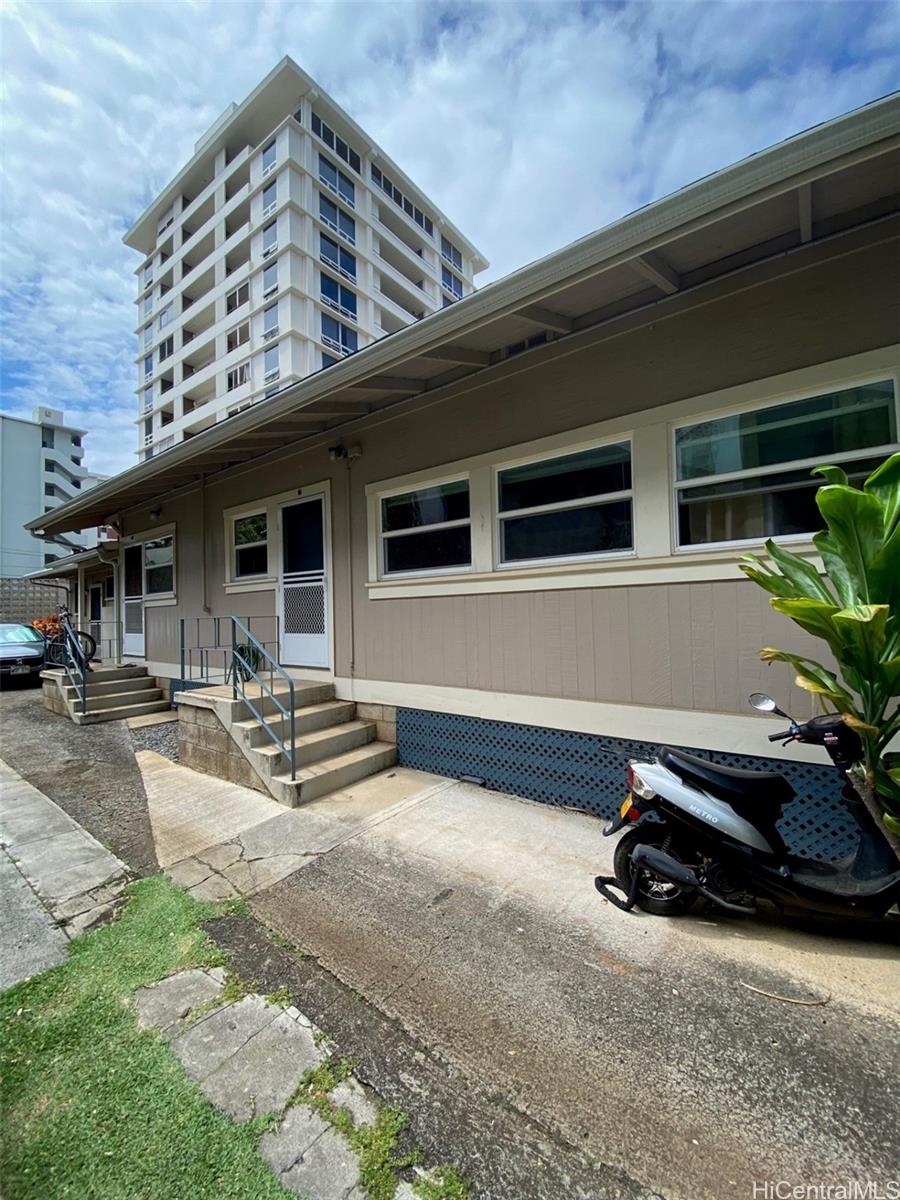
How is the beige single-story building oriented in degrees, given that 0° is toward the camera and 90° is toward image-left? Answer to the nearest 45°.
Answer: approximately 45°

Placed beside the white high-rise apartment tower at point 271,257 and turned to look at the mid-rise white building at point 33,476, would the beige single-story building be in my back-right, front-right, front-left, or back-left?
back-left
